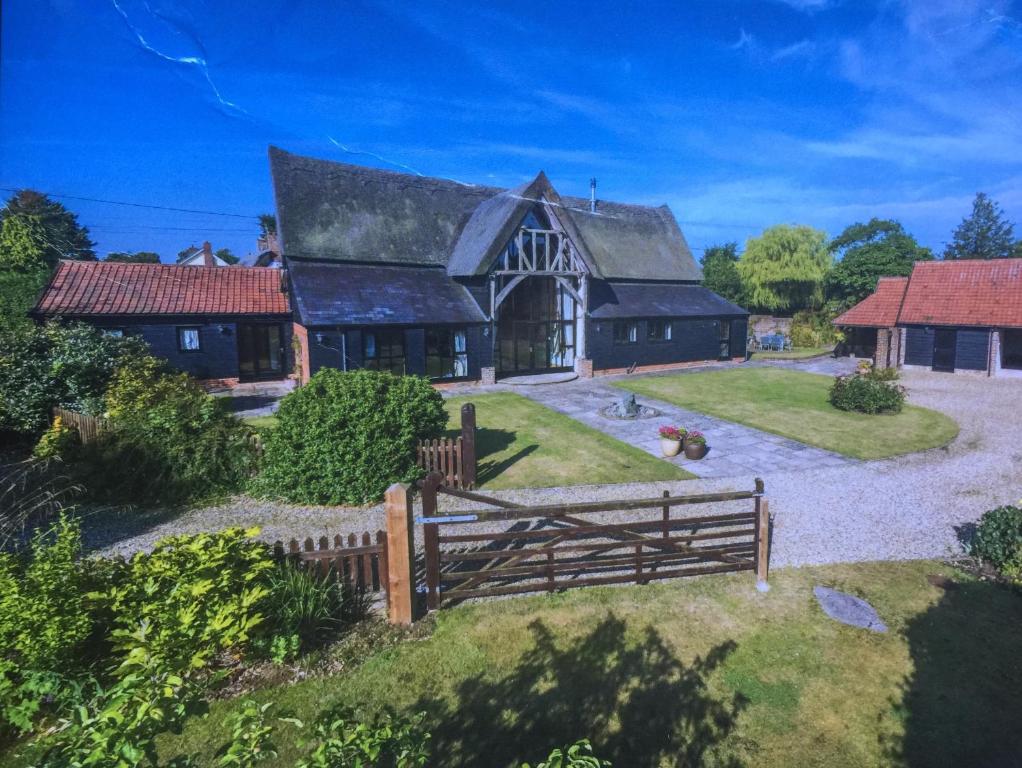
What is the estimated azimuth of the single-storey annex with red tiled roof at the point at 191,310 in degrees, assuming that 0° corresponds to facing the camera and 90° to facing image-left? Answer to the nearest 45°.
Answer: approximately 0°

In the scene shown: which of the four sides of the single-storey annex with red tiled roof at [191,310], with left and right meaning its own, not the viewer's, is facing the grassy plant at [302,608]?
front

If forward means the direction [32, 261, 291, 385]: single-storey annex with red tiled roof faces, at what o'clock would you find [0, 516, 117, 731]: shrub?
The shrub is roughly at 12 o'clock from the single-storey annex with red tiled roof.

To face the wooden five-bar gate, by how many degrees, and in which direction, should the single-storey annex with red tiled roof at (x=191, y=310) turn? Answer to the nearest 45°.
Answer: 0° — it already faces it

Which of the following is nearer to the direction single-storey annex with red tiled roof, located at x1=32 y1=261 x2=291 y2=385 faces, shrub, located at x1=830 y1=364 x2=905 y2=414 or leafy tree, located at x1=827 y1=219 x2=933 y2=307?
the shrub

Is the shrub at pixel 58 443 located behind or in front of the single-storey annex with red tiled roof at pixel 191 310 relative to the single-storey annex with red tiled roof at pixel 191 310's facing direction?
in front

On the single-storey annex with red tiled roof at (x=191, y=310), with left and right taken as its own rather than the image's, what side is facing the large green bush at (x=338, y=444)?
front
